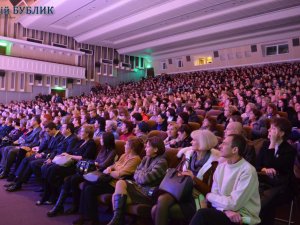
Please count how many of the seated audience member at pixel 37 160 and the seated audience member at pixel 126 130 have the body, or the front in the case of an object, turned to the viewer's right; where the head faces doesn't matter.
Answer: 0

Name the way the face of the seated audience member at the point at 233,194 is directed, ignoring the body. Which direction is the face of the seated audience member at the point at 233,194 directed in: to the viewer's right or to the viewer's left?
to the viewer's left

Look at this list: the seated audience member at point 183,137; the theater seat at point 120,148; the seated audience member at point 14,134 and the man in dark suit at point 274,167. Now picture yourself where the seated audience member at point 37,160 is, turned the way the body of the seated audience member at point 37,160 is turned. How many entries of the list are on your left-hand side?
3

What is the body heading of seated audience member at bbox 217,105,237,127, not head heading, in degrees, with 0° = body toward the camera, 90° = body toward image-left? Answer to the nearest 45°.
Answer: approximately 45°

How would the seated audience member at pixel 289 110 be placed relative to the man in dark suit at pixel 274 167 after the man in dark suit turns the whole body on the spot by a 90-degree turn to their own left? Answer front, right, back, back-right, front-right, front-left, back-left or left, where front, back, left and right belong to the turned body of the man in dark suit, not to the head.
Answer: back-left

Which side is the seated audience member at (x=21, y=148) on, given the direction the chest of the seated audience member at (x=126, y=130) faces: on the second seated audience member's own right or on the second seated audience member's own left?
on the second seated audience member's own right

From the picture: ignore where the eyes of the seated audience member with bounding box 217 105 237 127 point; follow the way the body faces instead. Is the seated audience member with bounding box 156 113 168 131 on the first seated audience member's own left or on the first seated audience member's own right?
on the first seated audience member's own right

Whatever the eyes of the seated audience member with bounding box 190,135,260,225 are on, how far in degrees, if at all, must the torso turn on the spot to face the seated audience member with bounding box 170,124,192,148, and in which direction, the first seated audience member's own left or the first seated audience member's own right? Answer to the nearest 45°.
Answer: approximately 135° to the first seated audience member's own right

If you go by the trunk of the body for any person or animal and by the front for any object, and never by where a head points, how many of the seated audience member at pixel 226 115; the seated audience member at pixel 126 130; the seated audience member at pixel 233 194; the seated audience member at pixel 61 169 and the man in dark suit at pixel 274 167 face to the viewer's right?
0

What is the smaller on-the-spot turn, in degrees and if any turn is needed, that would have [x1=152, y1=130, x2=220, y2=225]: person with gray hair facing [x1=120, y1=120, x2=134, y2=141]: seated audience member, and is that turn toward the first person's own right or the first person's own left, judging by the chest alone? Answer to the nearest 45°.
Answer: approximately 90° to the first person's own right

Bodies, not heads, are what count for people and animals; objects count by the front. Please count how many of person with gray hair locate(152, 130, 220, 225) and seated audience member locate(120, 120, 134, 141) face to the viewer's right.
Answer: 0

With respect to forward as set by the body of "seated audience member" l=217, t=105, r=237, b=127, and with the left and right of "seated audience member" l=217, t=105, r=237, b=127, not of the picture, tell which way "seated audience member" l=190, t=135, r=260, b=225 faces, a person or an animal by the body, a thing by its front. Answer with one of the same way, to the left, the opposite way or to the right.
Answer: the same way

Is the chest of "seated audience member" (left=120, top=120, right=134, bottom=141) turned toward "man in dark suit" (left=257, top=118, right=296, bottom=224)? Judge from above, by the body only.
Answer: no

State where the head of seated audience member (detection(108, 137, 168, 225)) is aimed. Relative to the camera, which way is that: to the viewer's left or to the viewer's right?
to the viewer's left

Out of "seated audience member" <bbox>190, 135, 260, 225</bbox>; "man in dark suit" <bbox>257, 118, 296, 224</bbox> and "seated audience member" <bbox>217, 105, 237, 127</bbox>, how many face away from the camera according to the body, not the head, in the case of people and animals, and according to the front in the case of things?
0

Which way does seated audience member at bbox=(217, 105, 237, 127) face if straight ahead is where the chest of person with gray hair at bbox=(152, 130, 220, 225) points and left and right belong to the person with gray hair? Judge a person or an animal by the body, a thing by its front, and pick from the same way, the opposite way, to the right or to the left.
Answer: the same way

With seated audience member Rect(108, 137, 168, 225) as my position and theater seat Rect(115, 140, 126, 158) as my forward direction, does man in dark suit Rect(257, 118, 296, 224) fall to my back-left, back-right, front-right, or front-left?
back-right

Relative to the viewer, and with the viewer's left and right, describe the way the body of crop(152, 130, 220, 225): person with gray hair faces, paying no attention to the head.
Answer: facing the viewer and to the left of the viewer

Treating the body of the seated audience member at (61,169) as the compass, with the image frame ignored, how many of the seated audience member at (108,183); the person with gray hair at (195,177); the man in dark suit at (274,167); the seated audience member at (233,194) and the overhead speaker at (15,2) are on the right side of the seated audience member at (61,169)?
1
